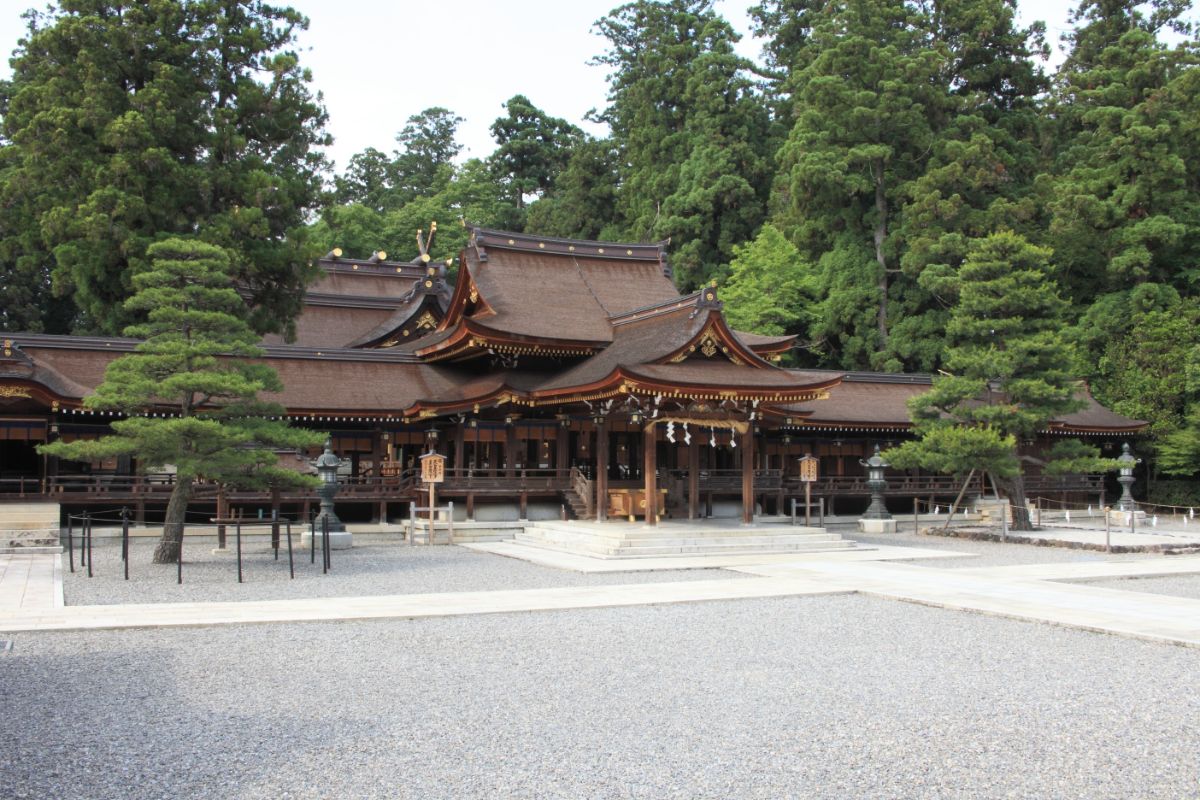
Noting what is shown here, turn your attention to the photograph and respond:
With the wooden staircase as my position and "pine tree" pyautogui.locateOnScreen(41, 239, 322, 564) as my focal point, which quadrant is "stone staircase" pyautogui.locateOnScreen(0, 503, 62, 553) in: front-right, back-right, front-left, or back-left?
front-right

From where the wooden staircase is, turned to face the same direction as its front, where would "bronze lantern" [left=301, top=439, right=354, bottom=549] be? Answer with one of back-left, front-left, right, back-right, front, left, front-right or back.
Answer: right

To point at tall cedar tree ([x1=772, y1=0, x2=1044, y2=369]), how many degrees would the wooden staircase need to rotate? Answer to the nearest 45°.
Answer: approximately 90° to its left

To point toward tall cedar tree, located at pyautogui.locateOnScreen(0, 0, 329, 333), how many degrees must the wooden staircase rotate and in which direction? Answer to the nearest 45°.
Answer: approximately 135° to its right

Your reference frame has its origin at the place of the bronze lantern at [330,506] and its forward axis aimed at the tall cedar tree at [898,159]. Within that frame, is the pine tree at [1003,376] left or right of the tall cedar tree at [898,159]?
right

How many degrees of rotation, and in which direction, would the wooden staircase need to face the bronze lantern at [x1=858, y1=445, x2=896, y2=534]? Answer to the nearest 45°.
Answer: approximately 45° to its left

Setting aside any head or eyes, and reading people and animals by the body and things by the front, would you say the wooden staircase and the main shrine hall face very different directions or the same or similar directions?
same or similar directions

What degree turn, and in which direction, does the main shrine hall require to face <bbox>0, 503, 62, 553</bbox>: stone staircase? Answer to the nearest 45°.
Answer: approximately 90° to its right

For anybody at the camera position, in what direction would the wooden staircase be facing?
facing the viewer and to the right of the viewer

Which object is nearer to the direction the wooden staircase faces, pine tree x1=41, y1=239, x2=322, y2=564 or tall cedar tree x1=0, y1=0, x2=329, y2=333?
the pine tree

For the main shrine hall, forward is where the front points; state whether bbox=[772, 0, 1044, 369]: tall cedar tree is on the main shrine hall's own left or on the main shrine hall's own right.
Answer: on the main shrine hall's own left
